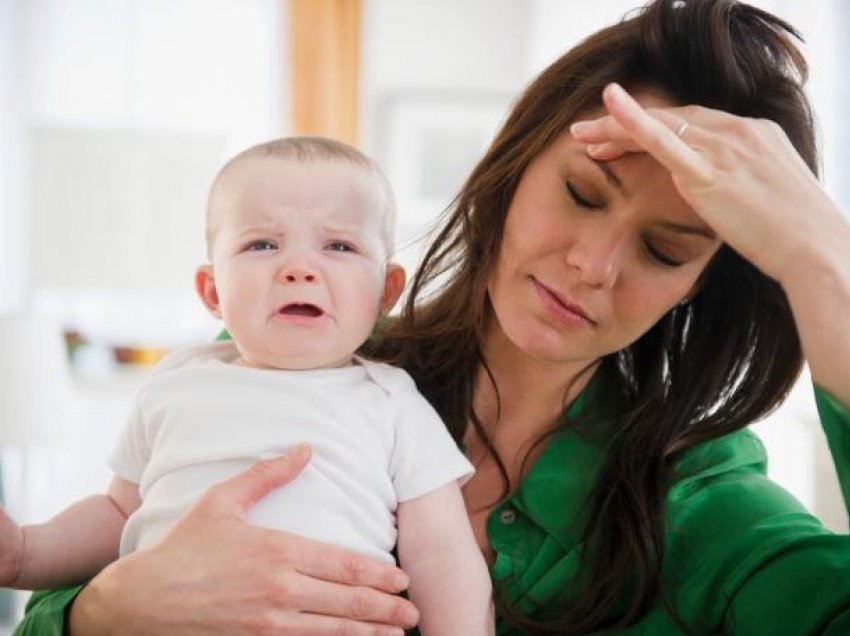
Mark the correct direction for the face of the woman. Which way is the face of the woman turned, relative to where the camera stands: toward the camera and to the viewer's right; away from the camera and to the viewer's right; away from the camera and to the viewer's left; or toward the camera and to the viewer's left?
toward the camera and to the viewer's left

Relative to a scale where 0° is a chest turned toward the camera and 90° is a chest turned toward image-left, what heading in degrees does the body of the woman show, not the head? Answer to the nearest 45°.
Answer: approximately 0°
